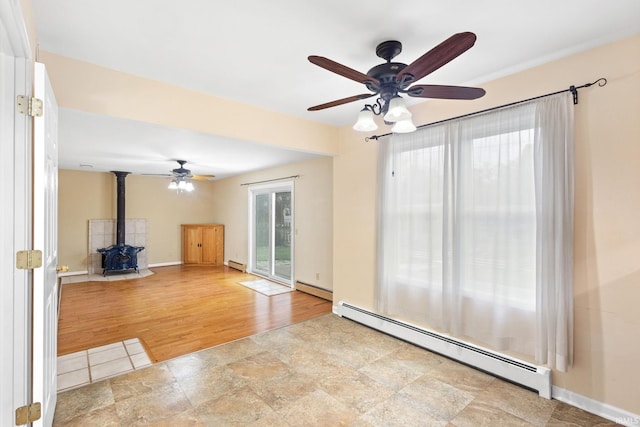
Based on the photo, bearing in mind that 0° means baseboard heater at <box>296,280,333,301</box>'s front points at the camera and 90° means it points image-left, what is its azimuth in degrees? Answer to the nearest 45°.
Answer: approximately 45°

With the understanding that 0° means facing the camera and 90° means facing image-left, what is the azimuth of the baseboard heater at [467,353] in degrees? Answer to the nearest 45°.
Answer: approximately 45°

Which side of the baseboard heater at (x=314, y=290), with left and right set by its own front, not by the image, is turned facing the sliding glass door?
right

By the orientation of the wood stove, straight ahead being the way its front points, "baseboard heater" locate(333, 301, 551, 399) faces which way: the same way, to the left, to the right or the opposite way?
to the right

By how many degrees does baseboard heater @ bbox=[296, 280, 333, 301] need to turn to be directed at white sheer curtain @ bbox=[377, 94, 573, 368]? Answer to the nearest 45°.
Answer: approximately 90° to its left

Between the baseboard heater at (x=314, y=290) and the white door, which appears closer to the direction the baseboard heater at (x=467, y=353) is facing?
the white door

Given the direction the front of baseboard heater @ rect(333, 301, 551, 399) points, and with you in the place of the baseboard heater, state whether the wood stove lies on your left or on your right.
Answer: on your right

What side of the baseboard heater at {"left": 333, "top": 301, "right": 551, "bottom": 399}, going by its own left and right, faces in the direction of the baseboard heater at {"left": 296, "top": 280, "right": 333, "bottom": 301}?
right
